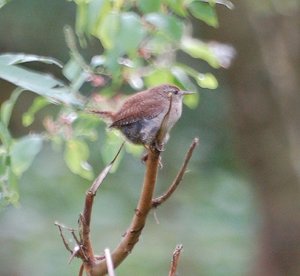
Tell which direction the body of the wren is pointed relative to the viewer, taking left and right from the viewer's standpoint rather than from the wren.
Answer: facing to the right of the viewer
